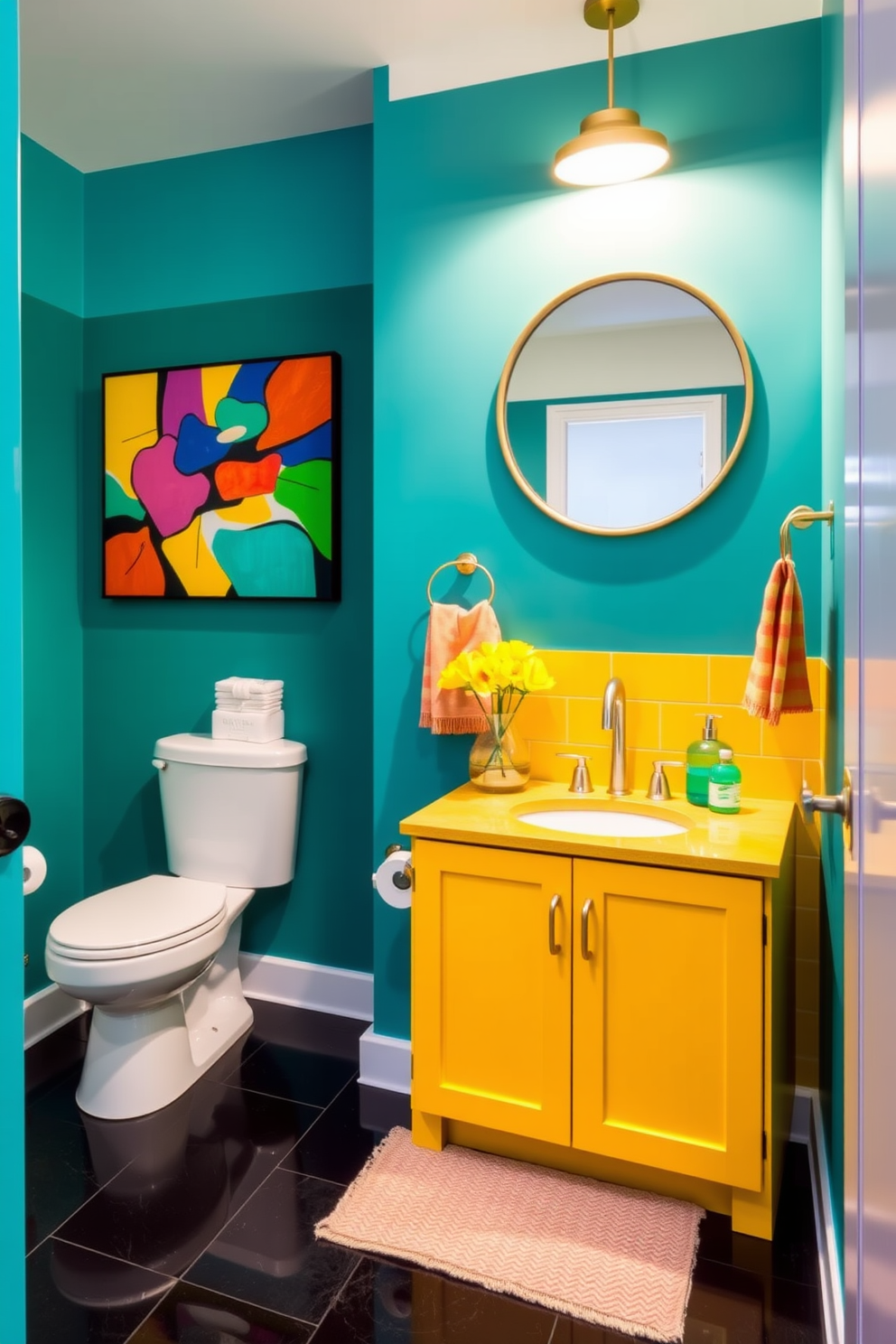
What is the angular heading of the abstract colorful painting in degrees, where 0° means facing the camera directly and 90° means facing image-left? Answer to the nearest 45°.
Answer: approximately 45°

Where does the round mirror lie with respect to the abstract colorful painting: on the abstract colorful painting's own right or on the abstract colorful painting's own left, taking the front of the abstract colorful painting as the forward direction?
on the abstract colorful painting's own left

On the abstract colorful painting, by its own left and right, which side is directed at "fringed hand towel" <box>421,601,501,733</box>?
left

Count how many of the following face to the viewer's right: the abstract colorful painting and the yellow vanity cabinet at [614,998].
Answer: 0

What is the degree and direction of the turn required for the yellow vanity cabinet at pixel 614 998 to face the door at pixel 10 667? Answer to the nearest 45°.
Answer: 0° — it already faces it

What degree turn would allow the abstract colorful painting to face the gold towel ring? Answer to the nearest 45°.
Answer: approximately 90° to its left

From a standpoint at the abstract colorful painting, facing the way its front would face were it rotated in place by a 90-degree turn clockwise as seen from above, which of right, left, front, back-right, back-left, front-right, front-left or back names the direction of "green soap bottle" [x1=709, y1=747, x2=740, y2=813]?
back

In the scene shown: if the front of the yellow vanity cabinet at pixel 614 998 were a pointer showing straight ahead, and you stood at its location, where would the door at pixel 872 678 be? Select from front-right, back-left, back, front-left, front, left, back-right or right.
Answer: front-left
